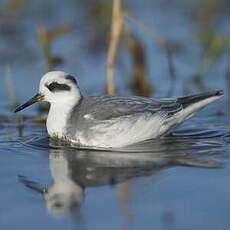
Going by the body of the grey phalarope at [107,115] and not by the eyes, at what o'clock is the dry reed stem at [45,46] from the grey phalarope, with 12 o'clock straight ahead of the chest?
The dry reed stem is roughly at 2 o'clock from the grey phalarope.

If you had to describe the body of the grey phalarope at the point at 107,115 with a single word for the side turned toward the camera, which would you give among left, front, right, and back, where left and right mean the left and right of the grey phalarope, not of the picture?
left
